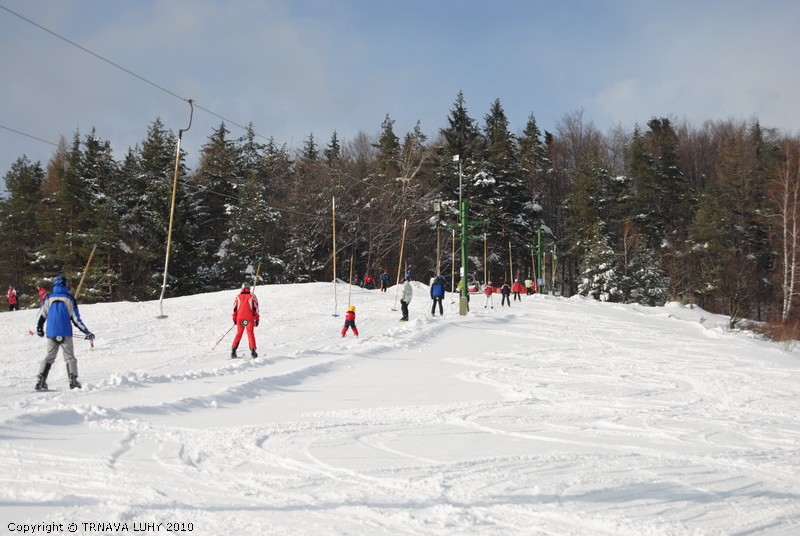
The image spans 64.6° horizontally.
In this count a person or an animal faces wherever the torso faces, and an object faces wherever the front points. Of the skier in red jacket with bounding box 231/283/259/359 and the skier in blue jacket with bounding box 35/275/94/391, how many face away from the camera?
2

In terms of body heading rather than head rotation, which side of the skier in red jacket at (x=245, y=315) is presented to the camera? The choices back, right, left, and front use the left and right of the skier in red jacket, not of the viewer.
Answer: back

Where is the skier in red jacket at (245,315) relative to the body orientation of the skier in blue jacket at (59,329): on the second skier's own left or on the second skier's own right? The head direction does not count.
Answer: on the second skier's own right

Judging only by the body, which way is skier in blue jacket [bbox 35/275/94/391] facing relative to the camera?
away from the camera
